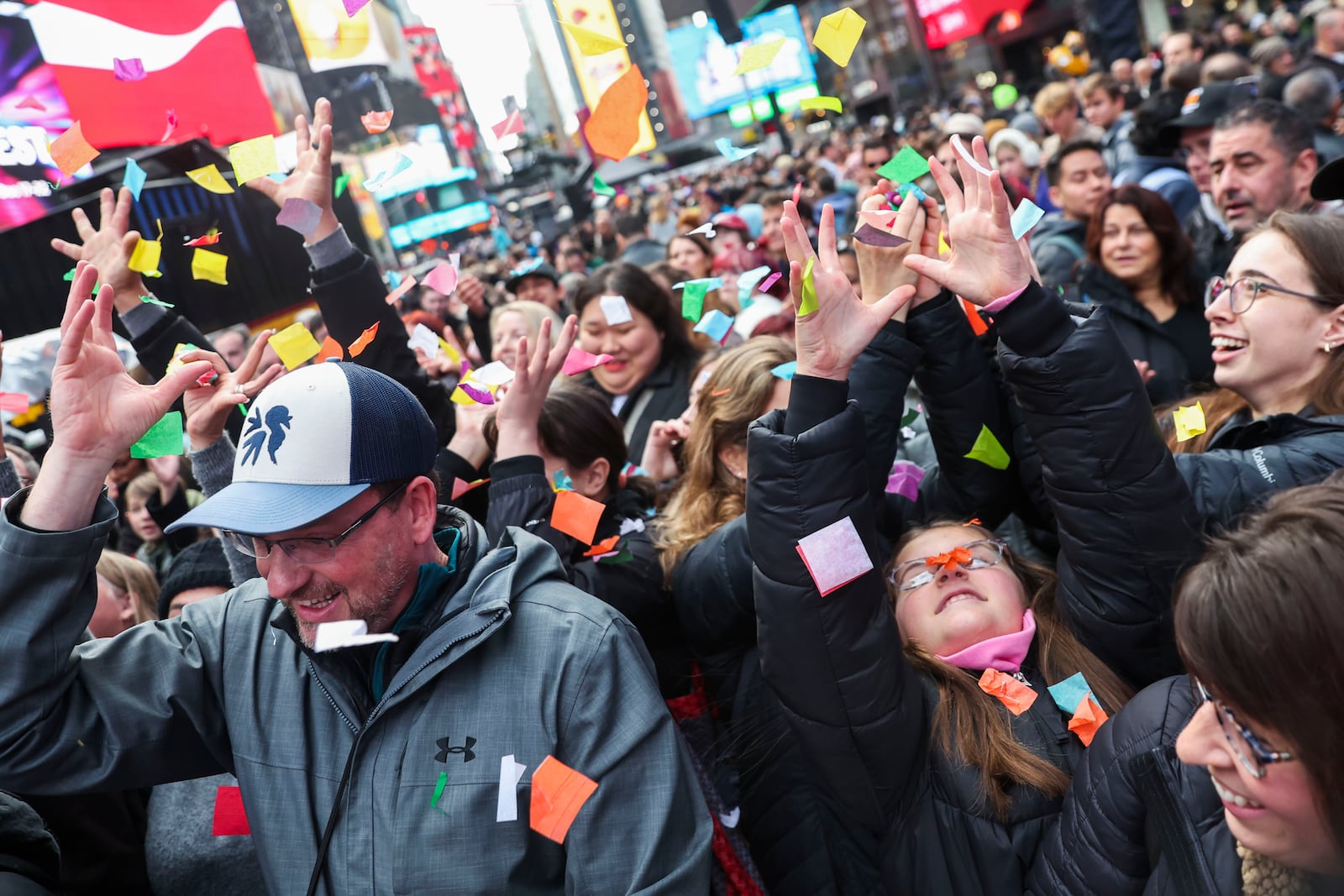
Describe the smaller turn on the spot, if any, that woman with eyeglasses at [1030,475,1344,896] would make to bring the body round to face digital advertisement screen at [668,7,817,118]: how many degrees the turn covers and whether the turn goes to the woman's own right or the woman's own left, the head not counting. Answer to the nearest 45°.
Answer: approximately 135° to the woman's own right

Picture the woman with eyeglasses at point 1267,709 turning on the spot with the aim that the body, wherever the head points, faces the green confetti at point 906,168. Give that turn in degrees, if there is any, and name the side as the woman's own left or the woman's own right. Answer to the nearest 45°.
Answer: approximately 135° to the woman's own right

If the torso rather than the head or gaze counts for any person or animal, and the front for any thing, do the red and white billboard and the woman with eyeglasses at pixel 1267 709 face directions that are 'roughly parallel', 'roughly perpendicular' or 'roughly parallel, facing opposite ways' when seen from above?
roughly perpendicular

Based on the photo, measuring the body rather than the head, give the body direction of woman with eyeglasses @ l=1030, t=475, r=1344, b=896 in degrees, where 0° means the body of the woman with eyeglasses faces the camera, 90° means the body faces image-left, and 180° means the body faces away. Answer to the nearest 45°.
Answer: approximately 45°

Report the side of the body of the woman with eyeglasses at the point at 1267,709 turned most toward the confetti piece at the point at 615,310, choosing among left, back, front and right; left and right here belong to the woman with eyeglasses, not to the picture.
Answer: right

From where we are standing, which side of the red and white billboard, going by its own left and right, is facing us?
front

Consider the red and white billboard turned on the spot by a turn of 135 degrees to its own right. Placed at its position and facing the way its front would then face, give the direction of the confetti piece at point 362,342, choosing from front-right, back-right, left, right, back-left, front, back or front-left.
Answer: back-left

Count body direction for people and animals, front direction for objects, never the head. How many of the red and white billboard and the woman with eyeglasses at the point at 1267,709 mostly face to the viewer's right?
0

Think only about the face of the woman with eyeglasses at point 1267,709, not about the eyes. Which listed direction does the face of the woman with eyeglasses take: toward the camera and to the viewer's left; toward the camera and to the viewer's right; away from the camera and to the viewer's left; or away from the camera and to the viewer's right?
toward the camera and to the viewer's left

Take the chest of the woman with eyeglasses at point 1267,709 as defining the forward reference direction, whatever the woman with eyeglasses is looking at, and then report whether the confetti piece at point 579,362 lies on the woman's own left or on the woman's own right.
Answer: on the woman's own right

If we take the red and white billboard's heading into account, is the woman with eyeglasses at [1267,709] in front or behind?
in front
